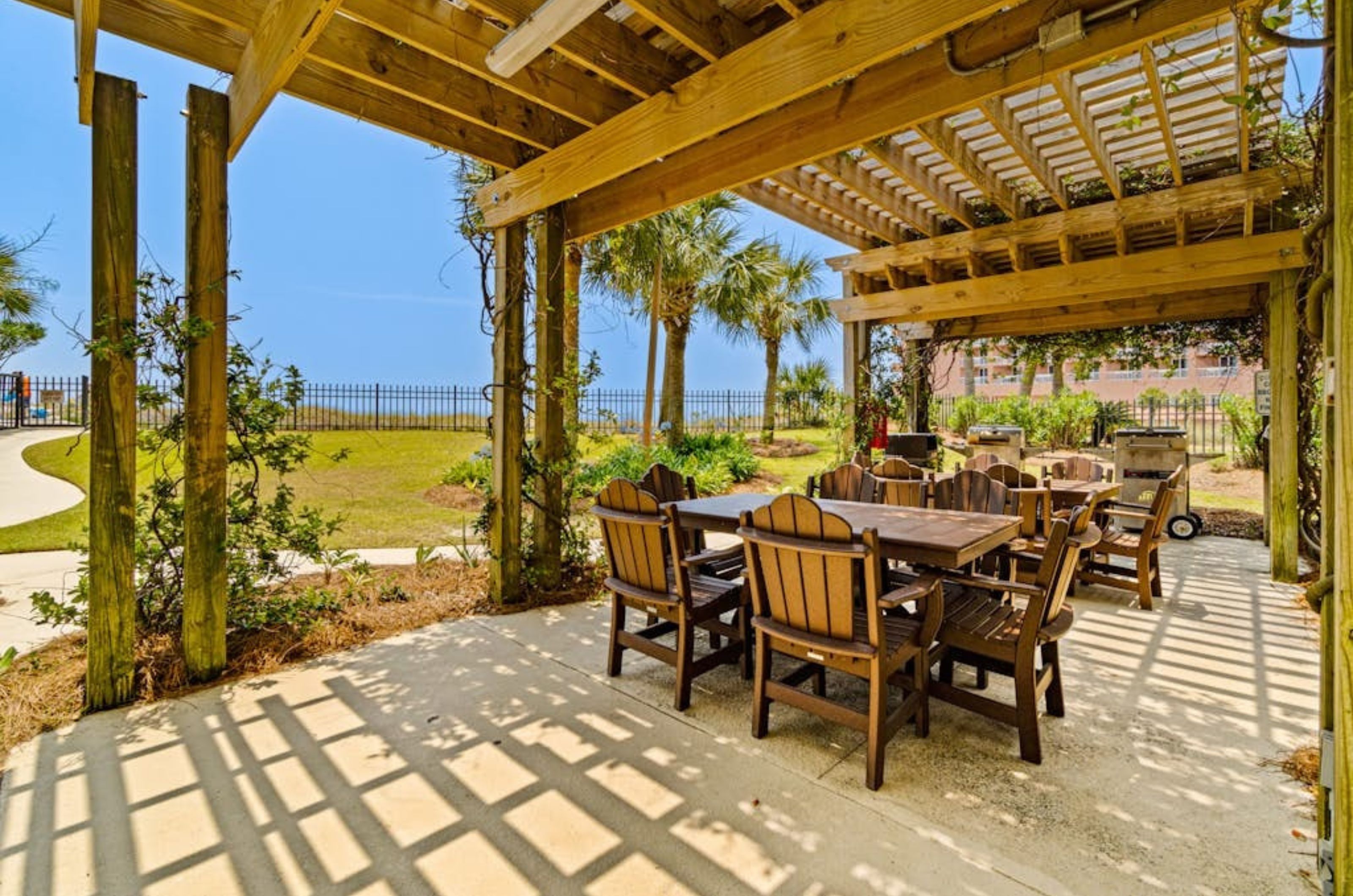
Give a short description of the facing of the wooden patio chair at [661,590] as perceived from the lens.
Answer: facing away from the viewer and to the right of the viewer

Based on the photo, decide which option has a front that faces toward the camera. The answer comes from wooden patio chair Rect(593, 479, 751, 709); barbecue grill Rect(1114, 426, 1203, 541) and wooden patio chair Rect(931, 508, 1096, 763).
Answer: the barbecue grill

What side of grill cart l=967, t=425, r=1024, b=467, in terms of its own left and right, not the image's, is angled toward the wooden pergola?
front

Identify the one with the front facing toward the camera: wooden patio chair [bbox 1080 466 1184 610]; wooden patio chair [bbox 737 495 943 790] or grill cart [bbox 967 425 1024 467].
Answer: the grill cart

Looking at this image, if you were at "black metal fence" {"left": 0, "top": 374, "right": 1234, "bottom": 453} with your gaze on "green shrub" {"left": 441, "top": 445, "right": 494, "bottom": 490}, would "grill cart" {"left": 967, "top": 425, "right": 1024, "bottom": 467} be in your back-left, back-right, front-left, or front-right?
front-left

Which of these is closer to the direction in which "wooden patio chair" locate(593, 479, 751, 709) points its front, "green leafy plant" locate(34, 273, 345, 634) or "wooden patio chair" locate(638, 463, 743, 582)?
the wooden patio chair

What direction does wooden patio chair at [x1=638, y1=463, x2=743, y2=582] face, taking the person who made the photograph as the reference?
facing the viewer and to the right of the viewer

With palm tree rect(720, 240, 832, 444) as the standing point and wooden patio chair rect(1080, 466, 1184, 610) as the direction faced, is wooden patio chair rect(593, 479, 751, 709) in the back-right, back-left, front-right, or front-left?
front-right

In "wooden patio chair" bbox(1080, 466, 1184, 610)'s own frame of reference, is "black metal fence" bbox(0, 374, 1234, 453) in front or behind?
in front

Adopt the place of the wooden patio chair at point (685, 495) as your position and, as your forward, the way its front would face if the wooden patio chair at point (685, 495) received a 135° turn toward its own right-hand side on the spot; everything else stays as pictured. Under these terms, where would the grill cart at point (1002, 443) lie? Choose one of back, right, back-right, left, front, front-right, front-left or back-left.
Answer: back-right

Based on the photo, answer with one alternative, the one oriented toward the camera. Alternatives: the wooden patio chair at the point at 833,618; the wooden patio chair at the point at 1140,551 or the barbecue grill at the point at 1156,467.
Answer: the barbecue grill

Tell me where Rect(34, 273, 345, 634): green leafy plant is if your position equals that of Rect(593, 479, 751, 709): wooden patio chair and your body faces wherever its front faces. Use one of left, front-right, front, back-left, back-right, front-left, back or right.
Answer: back-left

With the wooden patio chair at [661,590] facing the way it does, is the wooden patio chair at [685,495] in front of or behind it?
in front

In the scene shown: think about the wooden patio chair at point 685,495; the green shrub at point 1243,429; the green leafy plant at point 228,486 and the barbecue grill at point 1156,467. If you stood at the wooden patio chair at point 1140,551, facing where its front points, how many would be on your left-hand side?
2

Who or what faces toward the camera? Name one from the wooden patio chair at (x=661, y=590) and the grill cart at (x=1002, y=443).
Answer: the grill cart

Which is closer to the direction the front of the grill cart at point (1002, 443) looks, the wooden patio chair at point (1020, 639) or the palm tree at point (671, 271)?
the wooden patio chair

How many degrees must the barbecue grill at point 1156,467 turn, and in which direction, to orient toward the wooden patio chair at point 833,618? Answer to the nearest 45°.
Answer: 0° — it already faces it

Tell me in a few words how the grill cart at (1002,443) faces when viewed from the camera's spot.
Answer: facing the viewer

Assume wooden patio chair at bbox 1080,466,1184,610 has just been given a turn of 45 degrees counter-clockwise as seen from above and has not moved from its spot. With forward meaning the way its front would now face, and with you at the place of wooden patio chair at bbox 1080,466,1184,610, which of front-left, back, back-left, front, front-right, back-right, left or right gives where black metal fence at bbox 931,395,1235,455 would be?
right
